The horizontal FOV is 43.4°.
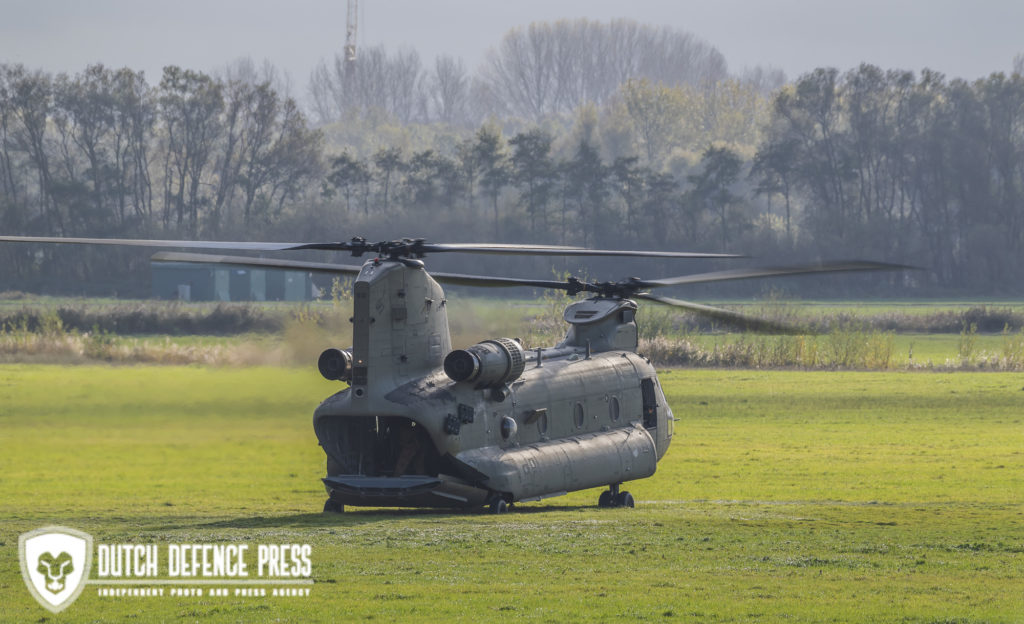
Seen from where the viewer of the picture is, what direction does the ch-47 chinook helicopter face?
facing away from the viewer and to the right of the viewer
